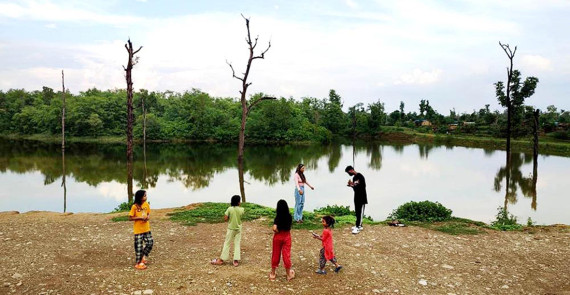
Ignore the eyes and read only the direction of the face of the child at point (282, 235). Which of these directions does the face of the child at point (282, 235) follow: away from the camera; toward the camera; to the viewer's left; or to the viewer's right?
away from the camera

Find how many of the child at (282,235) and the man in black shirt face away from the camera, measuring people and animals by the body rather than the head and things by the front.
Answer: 1

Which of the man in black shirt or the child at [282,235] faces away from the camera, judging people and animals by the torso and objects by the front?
the child

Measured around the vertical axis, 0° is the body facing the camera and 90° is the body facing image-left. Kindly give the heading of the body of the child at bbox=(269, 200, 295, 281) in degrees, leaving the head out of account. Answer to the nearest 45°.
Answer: approximately 180°

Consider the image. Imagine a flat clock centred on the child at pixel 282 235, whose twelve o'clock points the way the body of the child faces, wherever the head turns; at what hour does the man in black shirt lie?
The man in black shirt is roughly at 1 o'clock from the child.

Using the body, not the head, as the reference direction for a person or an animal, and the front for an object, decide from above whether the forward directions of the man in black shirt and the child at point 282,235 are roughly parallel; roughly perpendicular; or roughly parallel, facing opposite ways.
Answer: roughly perpendicular

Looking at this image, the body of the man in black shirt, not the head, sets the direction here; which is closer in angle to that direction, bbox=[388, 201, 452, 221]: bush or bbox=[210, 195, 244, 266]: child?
the child

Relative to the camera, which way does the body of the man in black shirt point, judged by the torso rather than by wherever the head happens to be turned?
to the viewer's left

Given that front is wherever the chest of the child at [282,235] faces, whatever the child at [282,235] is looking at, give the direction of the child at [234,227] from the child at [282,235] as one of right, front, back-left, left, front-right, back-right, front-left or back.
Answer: front-left
